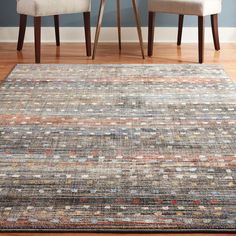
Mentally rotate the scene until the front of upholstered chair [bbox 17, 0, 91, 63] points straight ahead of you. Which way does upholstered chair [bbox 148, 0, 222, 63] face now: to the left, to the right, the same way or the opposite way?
to the right

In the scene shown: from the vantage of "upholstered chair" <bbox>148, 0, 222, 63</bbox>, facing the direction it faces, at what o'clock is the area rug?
The area rug is roughly at 11 o'clock from the upholstered chair.

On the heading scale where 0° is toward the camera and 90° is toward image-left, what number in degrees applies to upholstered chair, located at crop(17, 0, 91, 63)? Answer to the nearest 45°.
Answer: approximately 315°

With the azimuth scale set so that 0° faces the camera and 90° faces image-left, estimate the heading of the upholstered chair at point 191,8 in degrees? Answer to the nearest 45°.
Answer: approximately 45°

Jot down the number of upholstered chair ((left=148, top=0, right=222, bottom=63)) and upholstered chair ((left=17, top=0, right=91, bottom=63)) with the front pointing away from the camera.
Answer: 0

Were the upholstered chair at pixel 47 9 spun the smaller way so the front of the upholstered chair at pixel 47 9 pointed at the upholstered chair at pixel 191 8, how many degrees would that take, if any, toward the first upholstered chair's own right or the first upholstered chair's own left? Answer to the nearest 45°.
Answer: approximately 45° to the first upholstered chair's own left

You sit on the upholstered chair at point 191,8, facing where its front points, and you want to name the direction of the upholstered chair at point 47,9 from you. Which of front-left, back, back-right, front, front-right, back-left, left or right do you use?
front-right
